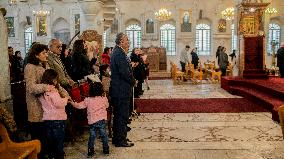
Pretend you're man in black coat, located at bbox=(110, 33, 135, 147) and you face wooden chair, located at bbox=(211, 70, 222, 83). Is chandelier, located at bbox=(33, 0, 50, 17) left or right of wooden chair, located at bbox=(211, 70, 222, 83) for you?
left

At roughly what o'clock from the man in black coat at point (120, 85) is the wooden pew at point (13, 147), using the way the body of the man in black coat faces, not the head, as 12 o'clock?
The wooden pew is roughly at 4 o'clock from the man in black coat.

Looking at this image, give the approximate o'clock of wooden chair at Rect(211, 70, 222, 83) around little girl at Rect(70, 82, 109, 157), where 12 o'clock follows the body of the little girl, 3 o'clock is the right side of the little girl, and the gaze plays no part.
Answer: The wooden chair is roughly at 1 o'clock from the little girl.

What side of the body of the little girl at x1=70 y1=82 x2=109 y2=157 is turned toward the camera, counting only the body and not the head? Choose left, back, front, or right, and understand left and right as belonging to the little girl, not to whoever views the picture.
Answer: back

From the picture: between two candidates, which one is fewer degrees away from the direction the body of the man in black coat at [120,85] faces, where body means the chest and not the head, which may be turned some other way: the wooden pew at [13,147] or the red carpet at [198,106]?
the red carpet

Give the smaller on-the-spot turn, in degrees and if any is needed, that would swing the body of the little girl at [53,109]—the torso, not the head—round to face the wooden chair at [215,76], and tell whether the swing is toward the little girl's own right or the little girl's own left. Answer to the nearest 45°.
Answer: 0° — they already face it

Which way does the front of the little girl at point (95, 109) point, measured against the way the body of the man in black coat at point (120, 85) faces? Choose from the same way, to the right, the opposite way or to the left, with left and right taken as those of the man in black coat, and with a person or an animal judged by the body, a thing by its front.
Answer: to the left

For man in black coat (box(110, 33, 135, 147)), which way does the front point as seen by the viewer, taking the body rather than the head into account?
to the viewer's right

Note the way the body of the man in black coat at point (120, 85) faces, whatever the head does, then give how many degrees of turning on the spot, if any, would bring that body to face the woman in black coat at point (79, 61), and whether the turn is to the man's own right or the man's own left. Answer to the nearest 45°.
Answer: approximately 135° to the man's own left

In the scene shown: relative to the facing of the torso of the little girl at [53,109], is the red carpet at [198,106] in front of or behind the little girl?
in front
